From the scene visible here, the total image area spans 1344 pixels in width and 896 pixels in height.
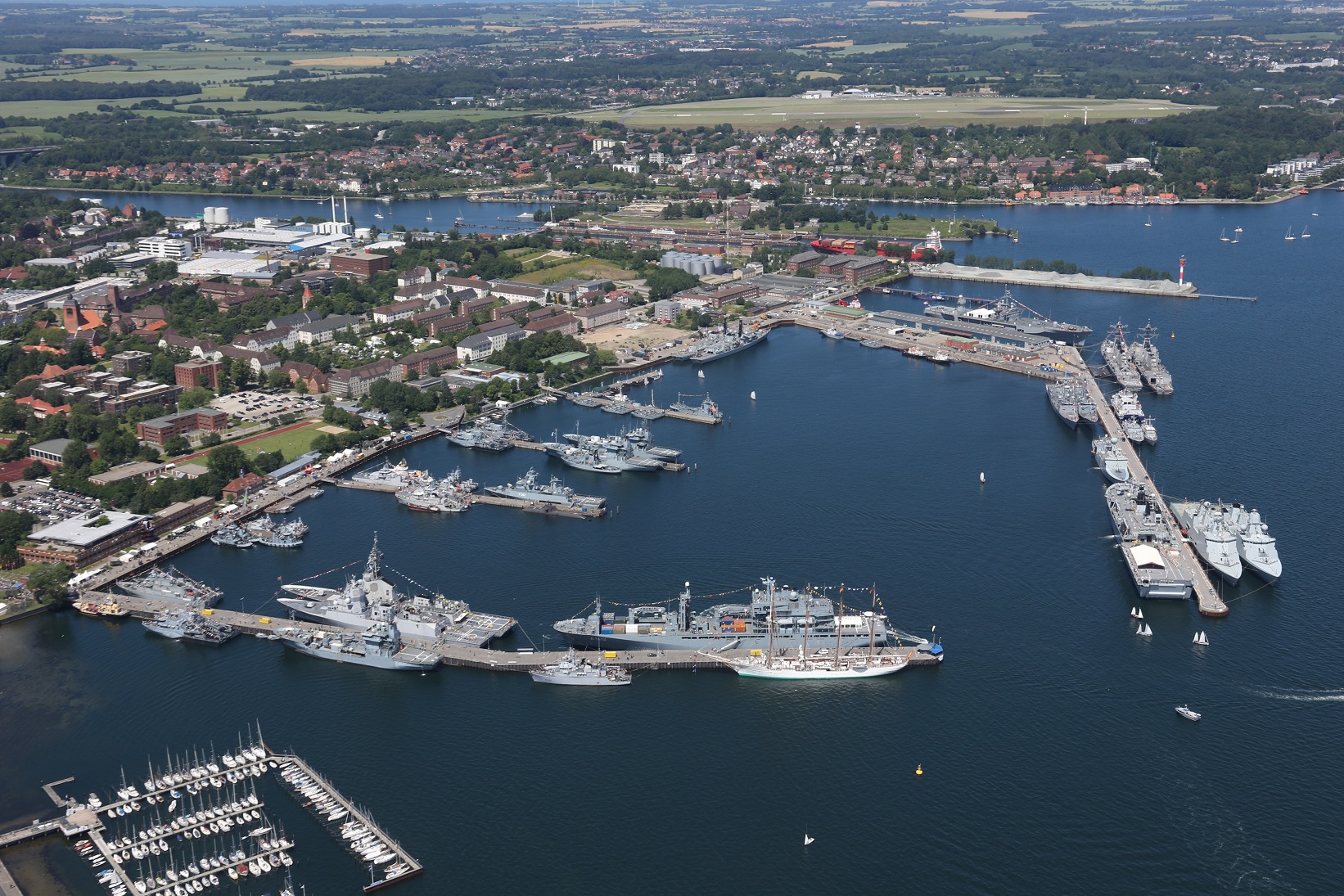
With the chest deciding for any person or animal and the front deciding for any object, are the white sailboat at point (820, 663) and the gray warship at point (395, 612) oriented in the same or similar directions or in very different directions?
same or similar directions

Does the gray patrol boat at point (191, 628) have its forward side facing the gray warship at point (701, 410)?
no

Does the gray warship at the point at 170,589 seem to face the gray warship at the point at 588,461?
no

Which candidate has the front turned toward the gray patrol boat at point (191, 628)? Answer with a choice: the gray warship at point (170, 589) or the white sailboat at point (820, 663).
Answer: the white sailboat

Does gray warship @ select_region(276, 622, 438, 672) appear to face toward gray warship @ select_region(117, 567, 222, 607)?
yes

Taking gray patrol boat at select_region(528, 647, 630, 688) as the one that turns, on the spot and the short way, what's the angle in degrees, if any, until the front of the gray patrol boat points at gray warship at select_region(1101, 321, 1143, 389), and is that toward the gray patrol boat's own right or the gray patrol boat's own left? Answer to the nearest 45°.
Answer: approximately 135° to the gray patrol boat's own right

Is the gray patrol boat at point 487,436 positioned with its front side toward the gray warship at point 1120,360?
no

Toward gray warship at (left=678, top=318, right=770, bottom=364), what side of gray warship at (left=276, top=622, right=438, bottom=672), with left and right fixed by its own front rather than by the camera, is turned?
right

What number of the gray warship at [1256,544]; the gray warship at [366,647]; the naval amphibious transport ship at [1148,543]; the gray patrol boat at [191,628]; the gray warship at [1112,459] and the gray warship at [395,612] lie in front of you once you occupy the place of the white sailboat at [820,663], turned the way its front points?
3

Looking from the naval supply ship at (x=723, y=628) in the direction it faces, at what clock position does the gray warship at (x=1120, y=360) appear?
The gray warship is roughly at 4 o'clock from the naval supply ship.

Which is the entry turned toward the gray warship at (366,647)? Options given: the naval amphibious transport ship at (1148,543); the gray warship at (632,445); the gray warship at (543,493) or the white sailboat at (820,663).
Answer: the white sailboat

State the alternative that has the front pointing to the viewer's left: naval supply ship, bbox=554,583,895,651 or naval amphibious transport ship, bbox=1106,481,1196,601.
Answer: naval supply ship, bbox=554,583,895,651

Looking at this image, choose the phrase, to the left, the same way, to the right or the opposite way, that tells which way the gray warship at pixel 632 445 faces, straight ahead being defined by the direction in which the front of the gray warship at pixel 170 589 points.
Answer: the same way

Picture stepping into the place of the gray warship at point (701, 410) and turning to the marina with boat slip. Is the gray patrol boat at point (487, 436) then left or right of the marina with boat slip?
right

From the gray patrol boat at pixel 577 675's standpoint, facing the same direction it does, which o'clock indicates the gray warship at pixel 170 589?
The gray warship is roughly at 1 o'clock from the gray patrol boat.

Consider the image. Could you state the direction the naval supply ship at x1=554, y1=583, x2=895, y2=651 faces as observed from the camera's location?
facing to the left of the viewer

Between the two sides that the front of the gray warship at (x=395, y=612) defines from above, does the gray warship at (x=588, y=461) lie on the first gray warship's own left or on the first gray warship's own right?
on the first gray warship's own right
